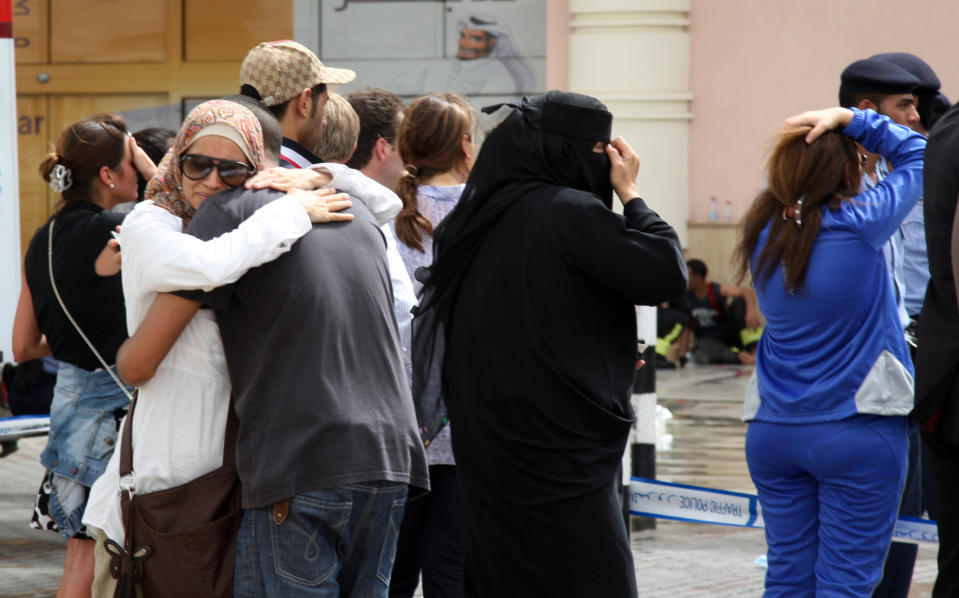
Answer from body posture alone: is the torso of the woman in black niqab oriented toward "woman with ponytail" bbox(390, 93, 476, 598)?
no

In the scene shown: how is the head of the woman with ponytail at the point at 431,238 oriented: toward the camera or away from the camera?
away from the camera

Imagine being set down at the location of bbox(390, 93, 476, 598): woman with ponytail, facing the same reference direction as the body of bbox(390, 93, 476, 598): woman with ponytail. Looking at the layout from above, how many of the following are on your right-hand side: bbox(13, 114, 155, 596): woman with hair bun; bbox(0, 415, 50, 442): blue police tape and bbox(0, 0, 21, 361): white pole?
0

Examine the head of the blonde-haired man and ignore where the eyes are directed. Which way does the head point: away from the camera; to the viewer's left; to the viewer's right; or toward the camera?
away from the camera

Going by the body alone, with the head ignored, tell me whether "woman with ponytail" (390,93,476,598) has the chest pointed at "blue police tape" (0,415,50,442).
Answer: no

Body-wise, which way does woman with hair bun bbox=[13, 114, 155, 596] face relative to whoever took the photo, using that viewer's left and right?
facing away from the viewer and to the right of the viewer

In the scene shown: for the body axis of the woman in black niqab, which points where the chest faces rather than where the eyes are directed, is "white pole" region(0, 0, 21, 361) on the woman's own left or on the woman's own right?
on the woman's own left

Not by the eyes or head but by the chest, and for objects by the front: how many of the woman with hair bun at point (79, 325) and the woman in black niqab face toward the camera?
0
